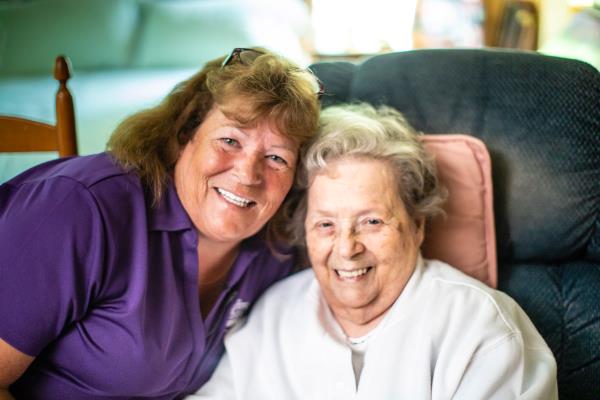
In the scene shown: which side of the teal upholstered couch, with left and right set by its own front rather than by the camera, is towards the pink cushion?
front

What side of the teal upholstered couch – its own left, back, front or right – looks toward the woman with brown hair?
front

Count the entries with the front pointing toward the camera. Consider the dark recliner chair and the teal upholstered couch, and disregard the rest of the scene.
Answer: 2

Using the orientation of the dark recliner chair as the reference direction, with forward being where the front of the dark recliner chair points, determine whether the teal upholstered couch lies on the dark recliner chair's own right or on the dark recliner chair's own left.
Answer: on the dark recliner chair's own right

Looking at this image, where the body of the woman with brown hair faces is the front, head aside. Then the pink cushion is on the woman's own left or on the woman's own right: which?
on the woman's own left

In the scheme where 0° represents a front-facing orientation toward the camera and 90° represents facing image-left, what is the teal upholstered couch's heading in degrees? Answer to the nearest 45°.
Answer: approximately 0°

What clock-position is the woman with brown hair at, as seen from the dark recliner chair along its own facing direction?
The woman with brown hair is roughly at 2 o'clock from the dark recliner chair.

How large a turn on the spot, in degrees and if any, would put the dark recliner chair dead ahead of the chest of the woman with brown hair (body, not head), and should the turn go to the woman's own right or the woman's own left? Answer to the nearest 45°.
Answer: approximately 45° to the woman's own left

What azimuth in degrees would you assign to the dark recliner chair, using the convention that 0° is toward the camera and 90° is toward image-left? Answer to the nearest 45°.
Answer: approximately 0°
